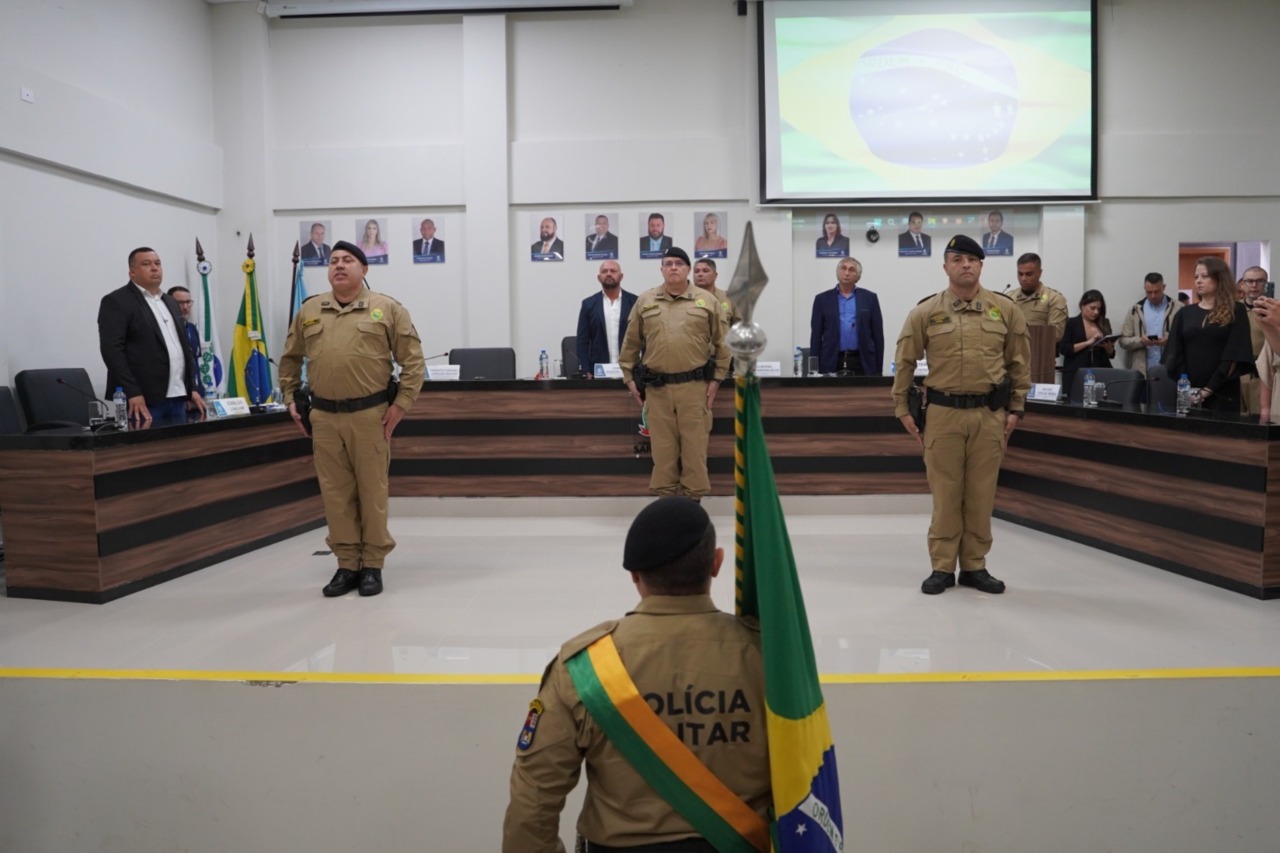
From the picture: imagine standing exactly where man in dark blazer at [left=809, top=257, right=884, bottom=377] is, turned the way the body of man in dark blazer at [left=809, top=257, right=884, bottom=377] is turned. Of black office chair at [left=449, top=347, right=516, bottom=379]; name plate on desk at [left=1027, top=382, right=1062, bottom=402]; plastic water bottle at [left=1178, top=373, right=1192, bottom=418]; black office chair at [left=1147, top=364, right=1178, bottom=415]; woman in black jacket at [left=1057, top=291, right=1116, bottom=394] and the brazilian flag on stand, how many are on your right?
2

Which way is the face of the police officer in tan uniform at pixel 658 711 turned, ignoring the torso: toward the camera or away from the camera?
away from the camera

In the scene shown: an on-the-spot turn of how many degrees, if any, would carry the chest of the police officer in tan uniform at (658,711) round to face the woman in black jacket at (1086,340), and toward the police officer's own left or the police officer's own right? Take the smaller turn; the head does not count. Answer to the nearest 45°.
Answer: approximately 45° to the police officer's own right

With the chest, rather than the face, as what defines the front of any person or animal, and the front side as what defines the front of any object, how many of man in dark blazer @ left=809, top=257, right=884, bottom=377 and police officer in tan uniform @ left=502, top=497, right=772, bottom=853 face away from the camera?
1

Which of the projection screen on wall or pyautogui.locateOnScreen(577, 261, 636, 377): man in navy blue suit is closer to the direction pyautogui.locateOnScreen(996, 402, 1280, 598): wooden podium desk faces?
the man in navy blue suit

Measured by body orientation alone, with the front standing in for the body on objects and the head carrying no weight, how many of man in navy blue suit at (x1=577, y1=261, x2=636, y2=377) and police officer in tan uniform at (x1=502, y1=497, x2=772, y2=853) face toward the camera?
1

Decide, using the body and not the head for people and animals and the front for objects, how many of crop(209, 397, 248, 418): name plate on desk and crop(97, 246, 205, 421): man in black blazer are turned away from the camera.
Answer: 0

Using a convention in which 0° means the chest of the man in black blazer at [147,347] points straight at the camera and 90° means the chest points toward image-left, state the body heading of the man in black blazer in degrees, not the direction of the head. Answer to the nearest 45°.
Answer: approximately 315°

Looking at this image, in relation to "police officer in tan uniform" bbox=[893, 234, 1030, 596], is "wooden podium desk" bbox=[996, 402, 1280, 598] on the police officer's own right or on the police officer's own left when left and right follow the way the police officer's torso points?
on the police officer's own left

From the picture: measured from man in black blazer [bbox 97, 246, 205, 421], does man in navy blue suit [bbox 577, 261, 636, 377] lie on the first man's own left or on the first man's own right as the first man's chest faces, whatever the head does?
on the first man's own left

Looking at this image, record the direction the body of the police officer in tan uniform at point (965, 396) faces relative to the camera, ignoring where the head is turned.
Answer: toward the camera

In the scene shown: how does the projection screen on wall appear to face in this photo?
toward the camera
